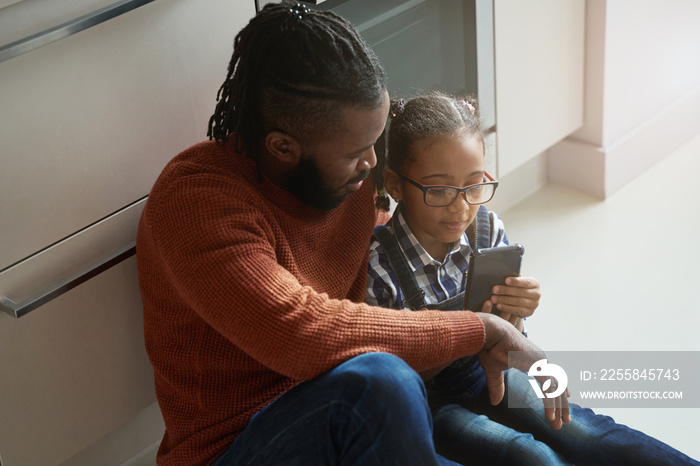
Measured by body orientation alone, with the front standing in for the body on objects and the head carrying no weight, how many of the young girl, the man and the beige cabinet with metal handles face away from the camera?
0

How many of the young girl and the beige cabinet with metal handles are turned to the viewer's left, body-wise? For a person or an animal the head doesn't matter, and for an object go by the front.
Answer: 0

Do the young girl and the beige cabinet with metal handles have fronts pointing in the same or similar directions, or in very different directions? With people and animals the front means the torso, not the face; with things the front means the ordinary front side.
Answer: same or similar directions

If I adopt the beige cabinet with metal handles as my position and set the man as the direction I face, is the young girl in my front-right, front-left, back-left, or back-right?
front-left

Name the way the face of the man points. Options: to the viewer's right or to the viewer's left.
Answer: to the viewer's right

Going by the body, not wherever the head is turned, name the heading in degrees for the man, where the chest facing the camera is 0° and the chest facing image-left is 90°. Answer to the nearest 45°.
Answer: approximately 315°

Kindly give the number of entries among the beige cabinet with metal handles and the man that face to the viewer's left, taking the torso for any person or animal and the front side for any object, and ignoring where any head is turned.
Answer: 0

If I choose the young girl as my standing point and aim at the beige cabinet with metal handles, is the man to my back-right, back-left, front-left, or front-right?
front-left
